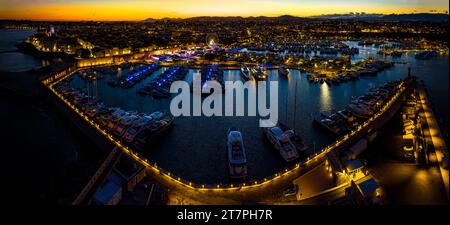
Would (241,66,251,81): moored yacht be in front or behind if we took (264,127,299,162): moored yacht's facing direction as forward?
in front

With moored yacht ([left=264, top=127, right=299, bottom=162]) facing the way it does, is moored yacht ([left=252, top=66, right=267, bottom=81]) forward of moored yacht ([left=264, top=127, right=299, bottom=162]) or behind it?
forward

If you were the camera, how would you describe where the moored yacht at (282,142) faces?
facing away from the viewer and to the left of the viewer

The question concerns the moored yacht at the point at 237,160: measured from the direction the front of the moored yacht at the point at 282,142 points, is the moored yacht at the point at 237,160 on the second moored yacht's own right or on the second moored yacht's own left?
on the second moored yacht's own left

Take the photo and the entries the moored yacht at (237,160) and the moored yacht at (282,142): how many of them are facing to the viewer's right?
0

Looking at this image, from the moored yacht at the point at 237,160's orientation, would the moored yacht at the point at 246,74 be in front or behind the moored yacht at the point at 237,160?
in front

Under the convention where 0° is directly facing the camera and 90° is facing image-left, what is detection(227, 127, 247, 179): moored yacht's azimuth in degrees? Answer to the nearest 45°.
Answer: approximately 180°
